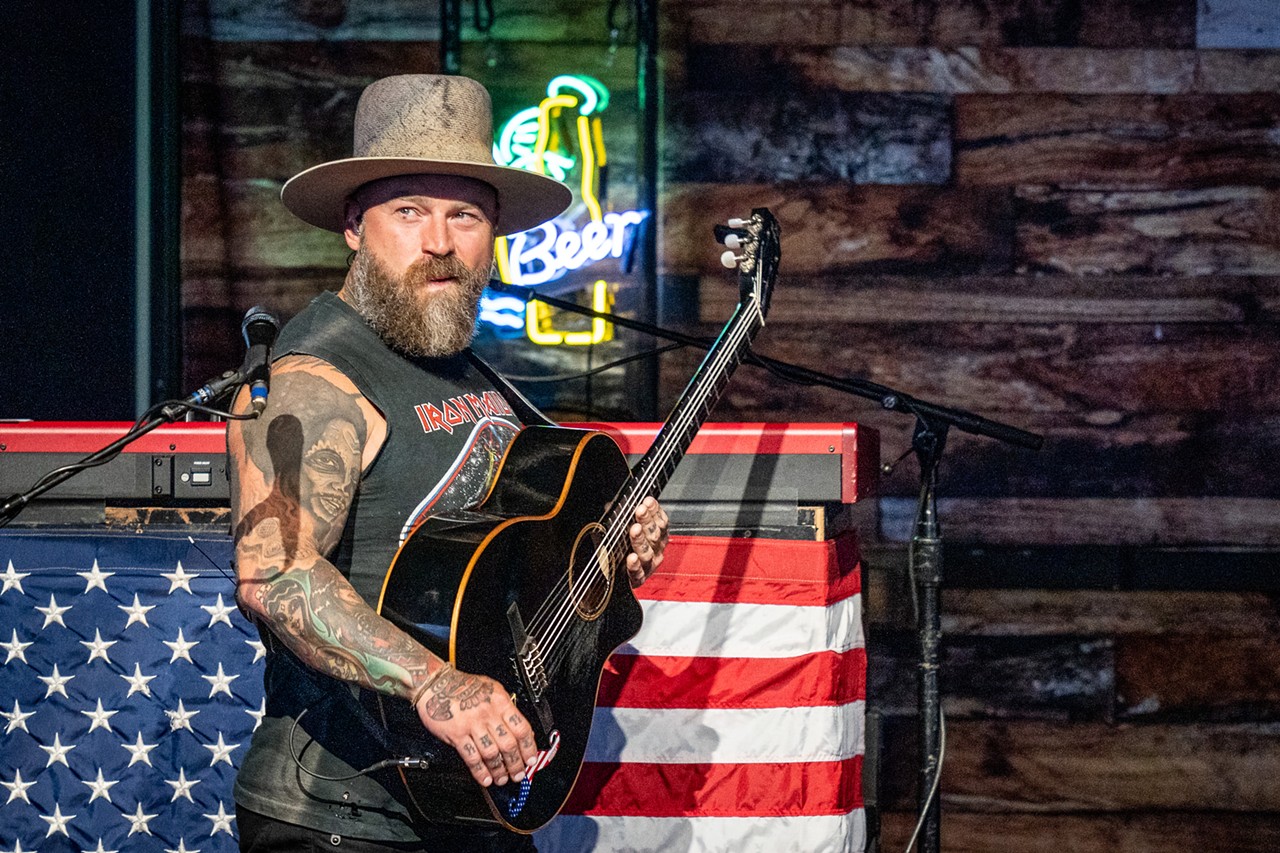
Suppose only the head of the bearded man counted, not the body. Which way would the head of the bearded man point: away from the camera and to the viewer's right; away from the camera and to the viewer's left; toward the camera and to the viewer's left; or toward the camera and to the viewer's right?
toward the camera and to the viewer's right

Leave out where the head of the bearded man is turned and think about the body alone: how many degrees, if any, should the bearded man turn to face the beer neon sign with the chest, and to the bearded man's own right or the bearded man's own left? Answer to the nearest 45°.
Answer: approximately 135° to the bearded man's own left

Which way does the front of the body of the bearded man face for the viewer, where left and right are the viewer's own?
facing the viewer and to the right of the viewer

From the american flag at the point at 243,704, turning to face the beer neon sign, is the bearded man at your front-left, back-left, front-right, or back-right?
back-right
